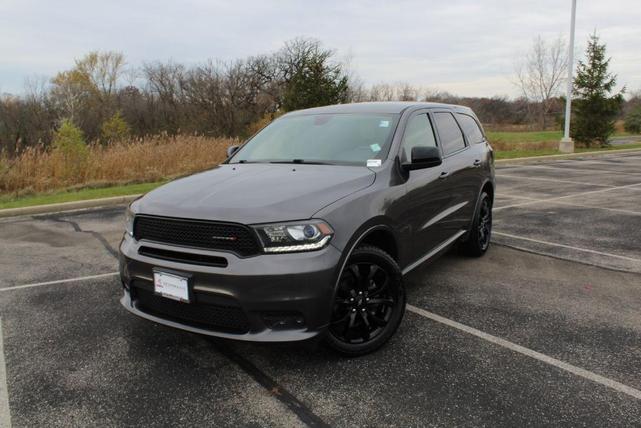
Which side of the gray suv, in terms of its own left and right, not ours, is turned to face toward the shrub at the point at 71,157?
right

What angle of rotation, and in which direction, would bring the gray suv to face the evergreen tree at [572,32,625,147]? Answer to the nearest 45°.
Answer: approximately 180°

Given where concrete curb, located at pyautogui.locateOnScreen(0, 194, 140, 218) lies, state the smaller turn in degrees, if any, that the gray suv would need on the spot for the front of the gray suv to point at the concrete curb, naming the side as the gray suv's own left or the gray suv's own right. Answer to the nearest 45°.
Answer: approximately 90° to the gray suv's own right

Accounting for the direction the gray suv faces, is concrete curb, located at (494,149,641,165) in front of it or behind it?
behind

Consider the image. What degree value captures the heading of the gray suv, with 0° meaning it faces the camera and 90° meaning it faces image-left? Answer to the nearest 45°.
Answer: approximately 45°
